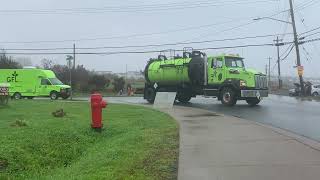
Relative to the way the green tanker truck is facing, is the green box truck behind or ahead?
behind

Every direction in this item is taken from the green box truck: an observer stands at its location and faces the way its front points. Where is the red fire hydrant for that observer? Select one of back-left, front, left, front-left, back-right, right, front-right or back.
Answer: front-right

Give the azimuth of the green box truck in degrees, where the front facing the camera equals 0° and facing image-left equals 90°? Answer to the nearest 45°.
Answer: approximately 315°

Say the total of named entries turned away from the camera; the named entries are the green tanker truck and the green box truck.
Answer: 0

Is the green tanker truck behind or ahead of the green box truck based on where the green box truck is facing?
ahead

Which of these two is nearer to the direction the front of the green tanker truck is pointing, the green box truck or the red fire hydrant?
the red fire hydrant
